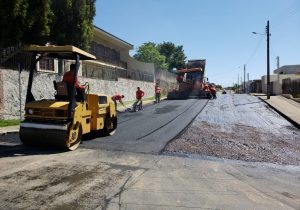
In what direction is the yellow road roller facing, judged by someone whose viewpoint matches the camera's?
facing away from the viewer and to the right of the viewer

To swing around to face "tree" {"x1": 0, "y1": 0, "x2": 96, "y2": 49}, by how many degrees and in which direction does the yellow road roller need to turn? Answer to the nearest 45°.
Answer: approximately 45° to its left

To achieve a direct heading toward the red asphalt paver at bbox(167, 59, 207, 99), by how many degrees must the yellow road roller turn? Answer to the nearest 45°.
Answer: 0° — it already faces it
